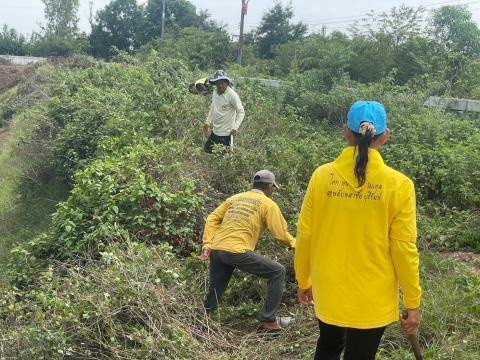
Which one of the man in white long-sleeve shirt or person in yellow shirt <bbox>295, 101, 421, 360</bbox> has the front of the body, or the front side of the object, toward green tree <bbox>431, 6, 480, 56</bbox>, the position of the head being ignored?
the person in yellow shirt

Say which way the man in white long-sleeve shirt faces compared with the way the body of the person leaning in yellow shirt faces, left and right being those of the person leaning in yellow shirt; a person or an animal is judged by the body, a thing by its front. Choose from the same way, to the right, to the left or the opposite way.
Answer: the opposite way

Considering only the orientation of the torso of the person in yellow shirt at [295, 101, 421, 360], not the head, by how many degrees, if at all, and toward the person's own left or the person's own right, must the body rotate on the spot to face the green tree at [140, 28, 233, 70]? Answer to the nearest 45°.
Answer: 0° — they already face it

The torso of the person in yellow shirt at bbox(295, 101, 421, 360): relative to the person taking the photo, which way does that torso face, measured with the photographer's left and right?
facing away from the viewer

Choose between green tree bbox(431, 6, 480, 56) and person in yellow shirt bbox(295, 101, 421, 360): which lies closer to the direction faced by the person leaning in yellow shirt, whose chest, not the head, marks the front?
the green tree

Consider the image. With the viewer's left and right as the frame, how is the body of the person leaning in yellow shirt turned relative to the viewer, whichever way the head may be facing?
facing away from the viewer and to the right of the viewer

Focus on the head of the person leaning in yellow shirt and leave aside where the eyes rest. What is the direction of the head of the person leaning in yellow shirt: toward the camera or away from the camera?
away from the camera

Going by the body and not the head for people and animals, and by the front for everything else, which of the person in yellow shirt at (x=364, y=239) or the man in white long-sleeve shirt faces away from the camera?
the person in yellow shirt

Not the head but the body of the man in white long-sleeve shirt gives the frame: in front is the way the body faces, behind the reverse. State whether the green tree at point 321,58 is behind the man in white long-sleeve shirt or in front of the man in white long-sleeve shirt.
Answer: behind

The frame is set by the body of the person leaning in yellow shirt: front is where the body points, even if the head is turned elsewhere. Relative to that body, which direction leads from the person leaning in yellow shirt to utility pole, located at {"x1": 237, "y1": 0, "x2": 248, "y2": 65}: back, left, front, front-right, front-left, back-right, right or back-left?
front-left

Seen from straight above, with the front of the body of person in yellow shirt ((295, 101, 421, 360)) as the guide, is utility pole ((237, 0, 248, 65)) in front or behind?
in front

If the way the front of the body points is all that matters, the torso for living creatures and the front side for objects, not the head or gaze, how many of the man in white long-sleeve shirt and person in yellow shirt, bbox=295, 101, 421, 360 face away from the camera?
1

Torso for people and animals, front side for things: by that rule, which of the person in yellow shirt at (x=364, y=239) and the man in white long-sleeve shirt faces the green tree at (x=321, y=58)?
the person in yellow shirt

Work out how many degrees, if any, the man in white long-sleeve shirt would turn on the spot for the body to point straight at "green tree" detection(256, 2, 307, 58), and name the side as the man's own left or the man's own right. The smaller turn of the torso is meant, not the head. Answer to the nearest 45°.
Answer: approximately 135° to the man's own right

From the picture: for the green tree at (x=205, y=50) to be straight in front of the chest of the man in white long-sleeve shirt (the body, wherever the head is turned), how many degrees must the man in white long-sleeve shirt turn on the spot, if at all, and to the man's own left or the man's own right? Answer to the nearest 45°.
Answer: approximately 135° to the man's own right

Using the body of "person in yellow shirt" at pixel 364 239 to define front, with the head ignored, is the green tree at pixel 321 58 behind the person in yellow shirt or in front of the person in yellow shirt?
in front
